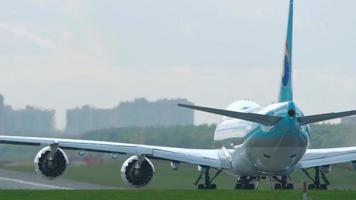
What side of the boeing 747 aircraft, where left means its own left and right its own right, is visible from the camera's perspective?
back
